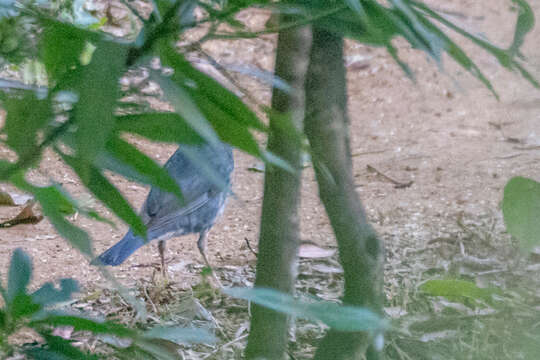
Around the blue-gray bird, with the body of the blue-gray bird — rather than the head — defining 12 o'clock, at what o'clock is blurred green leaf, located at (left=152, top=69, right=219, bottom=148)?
The blurred green leaf is roughly at 3 o'clock from the blue-gray bird.

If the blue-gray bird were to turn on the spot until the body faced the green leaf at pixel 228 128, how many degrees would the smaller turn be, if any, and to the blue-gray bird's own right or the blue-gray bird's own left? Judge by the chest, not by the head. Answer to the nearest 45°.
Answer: approximately 90° to the blue-gray bird's own right

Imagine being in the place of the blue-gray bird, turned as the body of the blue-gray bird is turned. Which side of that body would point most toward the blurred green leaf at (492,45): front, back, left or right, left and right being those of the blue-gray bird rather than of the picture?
right

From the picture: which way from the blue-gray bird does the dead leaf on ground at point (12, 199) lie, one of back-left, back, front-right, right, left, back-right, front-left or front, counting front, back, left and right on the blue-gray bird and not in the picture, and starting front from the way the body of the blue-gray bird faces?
back-left

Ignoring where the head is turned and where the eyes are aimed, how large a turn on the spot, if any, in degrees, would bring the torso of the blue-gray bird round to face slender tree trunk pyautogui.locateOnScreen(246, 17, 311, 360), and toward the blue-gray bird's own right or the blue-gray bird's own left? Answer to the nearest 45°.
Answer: approximately 90° to the blue-gray bird's own right

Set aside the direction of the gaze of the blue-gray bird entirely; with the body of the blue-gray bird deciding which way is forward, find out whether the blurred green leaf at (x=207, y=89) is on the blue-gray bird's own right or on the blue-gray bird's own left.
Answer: on the blue-gray bird's own right

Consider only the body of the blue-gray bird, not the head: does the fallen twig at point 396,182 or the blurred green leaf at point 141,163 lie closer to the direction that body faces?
the fallen twig

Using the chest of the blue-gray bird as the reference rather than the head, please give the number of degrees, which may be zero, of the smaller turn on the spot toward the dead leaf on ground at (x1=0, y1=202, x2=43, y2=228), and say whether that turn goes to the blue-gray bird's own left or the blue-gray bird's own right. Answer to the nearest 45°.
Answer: approximately 135° to the blue-gray bird's own left

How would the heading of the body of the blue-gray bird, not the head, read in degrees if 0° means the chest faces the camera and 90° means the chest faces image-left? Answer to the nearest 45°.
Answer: approximately 270°
